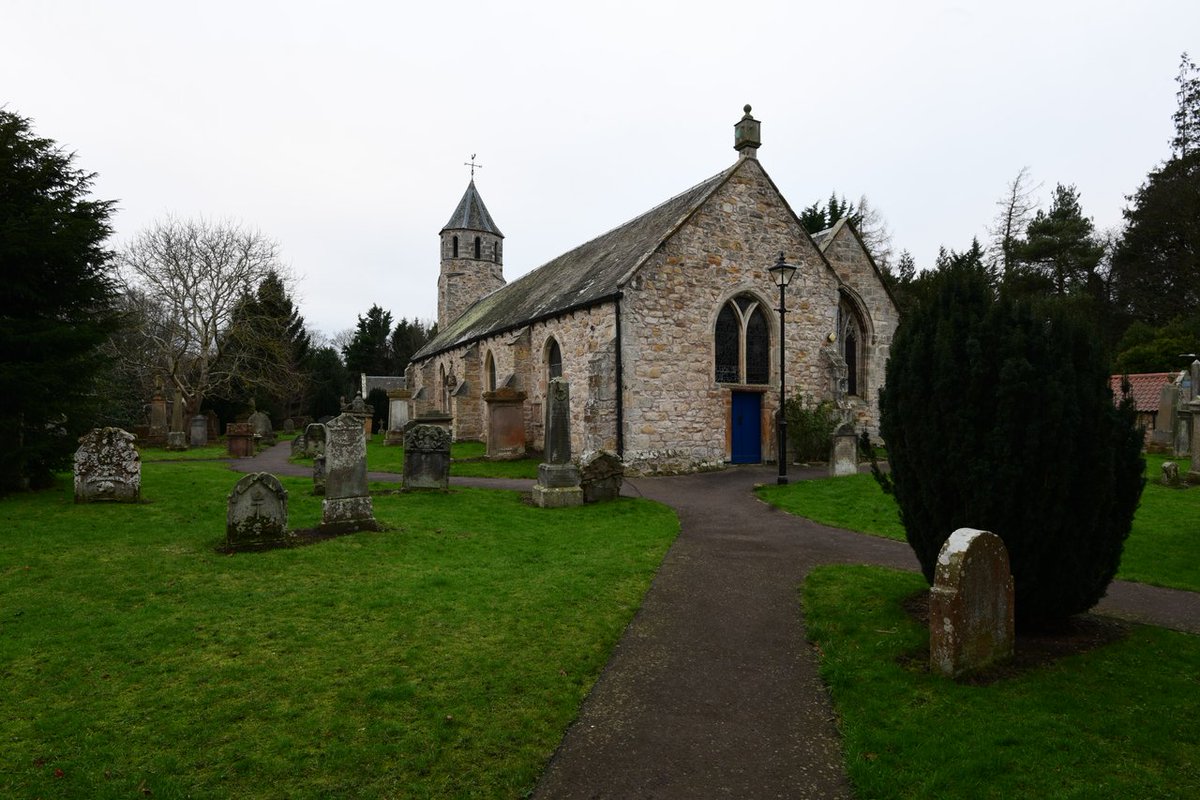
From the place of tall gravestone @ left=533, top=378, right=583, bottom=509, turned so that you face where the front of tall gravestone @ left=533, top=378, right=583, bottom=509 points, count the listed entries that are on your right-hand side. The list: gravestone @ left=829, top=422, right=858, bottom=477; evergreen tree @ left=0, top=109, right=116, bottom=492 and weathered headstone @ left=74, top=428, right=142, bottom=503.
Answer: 2

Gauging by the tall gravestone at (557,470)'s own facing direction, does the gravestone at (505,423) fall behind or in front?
behind

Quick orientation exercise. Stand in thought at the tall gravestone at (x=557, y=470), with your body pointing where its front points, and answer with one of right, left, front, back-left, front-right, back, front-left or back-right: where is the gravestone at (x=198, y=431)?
back-right

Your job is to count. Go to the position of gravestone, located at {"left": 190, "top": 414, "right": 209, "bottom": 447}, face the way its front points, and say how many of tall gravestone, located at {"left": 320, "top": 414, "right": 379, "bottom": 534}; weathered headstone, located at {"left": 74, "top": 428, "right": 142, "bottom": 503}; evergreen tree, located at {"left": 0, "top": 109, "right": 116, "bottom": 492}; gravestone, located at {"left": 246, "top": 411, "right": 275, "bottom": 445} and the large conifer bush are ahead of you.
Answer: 4

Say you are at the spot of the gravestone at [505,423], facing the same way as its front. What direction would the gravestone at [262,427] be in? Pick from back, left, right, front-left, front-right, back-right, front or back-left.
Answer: back-right

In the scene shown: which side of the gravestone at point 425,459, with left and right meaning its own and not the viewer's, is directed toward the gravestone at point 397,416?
back
